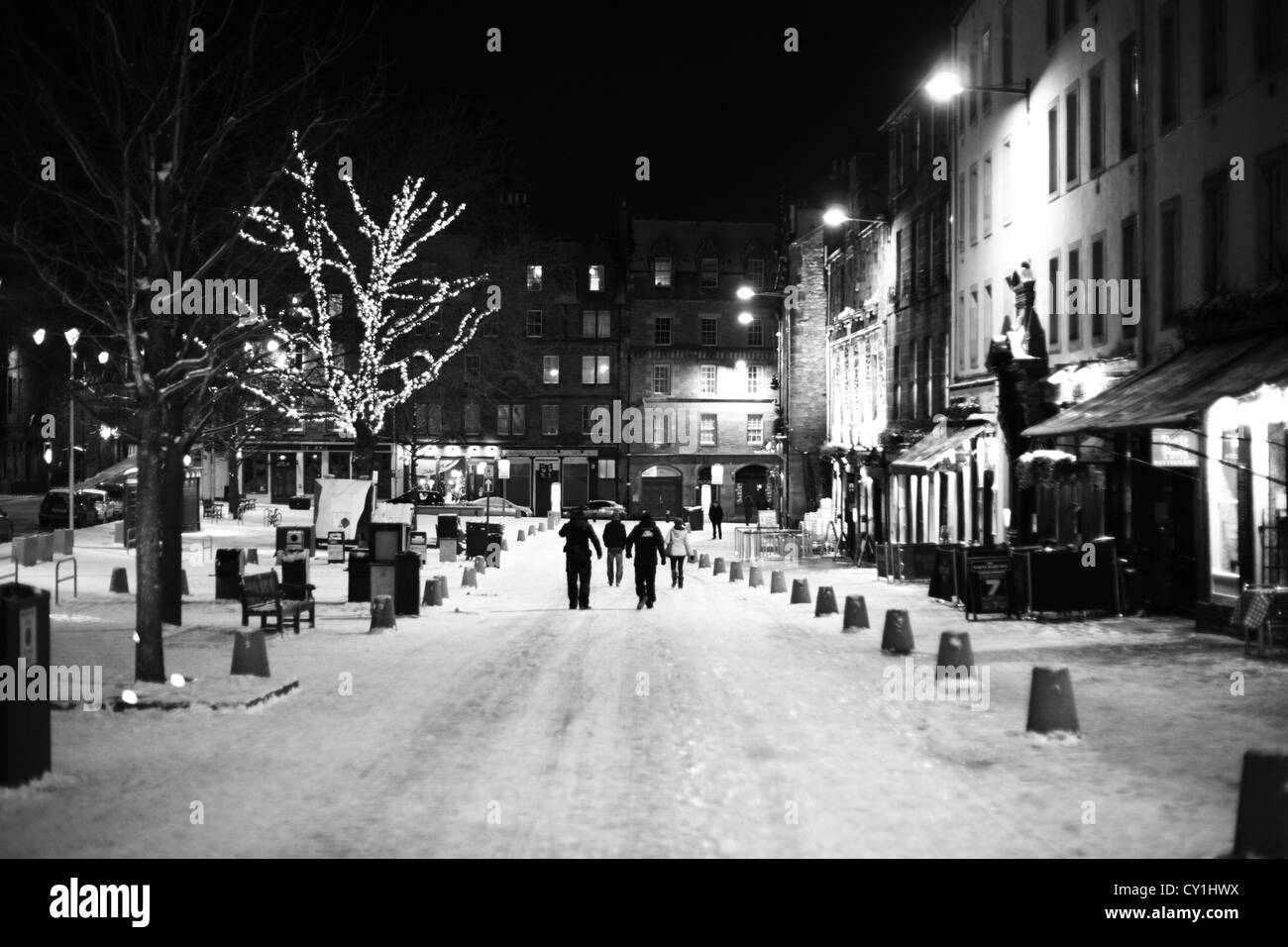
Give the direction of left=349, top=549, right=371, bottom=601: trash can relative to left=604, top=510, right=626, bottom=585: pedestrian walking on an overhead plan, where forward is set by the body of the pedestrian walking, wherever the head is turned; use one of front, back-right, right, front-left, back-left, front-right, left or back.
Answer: back-left

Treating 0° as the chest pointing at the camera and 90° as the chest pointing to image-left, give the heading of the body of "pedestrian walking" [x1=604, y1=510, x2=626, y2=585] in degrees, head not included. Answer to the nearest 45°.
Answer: approximately 180°

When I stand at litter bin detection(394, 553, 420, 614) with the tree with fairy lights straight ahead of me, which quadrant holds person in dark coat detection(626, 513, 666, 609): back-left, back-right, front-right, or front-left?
front-right

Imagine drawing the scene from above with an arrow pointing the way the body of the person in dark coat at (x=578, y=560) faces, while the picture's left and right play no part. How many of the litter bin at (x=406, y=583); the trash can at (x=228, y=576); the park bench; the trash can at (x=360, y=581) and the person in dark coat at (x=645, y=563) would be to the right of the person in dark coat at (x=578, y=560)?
1

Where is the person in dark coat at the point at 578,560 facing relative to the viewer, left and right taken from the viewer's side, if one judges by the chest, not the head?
facing away from the viewer

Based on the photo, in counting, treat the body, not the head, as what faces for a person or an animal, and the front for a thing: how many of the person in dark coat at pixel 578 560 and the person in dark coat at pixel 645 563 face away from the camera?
2

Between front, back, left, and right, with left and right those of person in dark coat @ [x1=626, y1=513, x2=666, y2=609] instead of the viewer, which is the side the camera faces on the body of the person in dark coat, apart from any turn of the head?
back

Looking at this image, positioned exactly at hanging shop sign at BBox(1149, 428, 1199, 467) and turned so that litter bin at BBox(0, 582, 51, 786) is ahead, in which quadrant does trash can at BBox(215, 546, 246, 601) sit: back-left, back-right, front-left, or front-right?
front-right

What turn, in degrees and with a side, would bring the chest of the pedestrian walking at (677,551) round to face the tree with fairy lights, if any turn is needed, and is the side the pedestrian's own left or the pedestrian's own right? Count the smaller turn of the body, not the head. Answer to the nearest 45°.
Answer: approximately 45° to the pedestrian's own left

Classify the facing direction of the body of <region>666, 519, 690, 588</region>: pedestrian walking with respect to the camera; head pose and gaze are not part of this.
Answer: away from the camera

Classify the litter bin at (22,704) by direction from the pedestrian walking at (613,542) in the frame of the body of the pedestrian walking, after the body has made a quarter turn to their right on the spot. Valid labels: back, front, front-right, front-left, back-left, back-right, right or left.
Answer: right

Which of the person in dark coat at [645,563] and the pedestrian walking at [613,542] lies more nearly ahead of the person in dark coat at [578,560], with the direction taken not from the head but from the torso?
the pedestrian walking
